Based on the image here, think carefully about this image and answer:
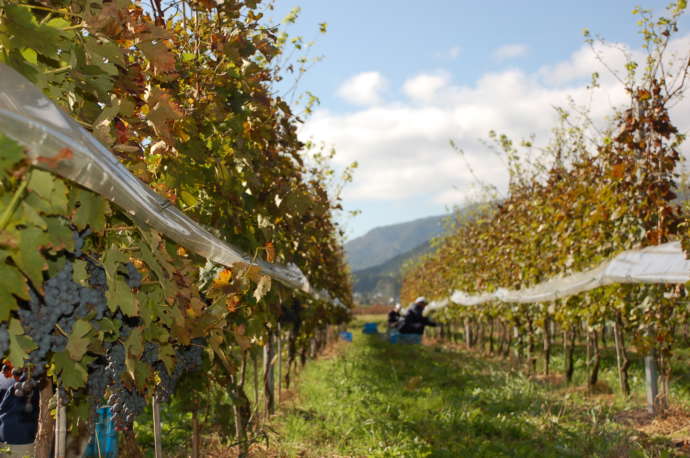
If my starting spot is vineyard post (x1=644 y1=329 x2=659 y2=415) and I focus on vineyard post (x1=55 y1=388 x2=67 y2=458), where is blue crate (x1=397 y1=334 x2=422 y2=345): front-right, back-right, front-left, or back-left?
back-right
